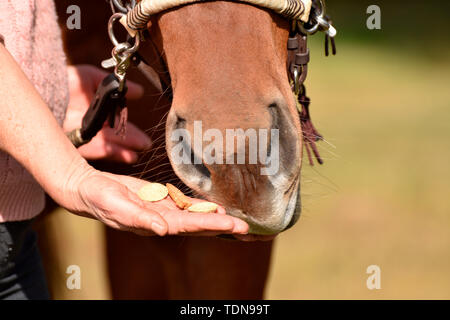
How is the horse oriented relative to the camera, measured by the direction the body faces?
toward the camera
